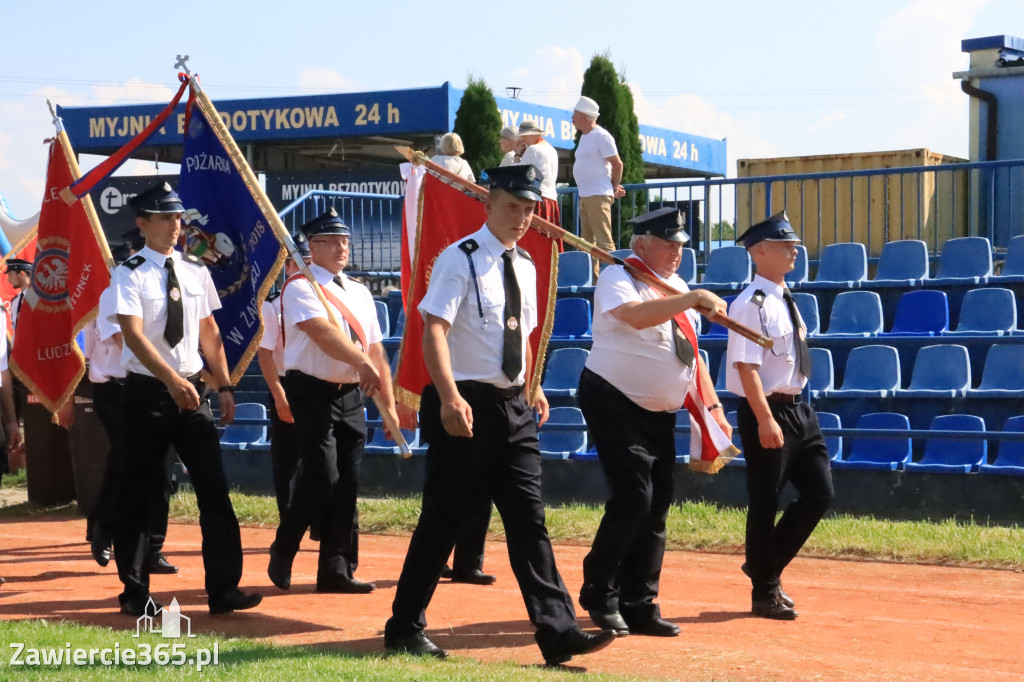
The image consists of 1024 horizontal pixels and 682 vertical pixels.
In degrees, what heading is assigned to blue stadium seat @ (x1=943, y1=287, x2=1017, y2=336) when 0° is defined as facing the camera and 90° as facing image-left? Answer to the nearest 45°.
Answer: approximately 45°

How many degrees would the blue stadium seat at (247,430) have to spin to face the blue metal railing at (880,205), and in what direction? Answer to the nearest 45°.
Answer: approximately 135° to its left

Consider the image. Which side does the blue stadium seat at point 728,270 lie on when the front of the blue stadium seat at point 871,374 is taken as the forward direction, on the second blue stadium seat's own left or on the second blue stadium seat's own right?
on the second blue stadium seat's own right

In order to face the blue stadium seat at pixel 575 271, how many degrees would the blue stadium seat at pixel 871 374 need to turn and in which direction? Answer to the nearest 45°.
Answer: approximately 90° to its right

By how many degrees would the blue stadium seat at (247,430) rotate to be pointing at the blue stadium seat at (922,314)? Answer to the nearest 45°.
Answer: approximately 90° to its left

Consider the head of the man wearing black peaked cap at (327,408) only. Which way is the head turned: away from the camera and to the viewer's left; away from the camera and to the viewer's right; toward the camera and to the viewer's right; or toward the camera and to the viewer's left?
toward the camera and to the viewer's right

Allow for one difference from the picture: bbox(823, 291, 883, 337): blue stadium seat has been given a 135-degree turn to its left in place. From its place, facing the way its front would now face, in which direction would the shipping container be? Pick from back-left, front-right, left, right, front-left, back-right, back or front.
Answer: left

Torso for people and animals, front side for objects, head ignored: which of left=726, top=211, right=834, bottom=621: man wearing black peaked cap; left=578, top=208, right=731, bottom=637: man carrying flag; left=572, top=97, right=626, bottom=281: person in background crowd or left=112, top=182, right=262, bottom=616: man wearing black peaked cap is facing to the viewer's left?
the person in background crowd

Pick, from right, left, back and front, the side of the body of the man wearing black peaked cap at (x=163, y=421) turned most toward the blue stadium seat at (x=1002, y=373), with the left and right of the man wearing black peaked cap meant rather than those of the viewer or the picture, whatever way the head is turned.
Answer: left

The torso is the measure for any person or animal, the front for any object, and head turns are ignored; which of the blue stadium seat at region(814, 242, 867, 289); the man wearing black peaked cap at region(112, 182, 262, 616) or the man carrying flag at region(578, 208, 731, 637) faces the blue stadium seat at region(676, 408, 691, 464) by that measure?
the blue stadium seat at region(814, 242, 867, 289)

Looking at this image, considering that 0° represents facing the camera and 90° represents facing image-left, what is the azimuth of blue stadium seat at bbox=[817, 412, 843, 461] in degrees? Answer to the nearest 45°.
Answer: approximately 0°

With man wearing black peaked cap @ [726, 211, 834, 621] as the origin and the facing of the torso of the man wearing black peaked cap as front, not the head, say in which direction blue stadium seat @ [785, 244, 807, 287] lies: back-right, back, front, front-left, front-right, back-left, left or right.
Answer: back-left
